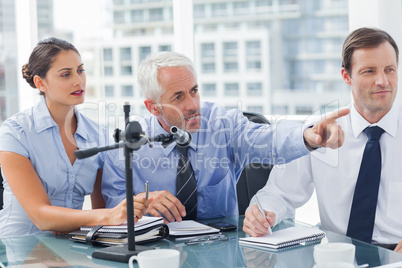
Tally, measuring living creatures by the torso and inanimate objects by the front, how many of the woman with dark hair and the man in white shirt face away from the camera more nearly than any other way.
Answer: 0

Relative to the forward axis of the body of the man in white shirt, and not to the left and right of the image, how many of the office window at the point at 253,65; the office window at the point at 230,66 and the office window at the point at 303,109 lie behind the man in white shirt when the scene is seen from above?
3

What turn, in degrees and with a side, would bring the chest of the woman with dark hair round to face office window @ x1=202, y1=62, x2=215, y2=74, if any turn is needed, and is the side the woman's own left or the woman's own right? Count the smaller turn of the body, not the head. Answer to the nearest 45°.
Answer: approximately 135° to the woman's own left

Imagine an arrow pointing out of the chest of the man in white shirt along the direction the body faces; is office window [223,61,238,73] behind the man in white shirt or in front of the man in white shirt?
behind

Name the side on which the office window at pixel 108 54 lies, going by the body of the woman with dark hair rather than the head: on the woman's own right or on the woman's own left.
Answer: on the woman's own left

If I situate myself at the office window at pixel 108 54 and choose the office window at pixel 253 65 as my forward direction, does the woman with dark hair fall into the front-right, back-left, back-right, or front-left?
back-right

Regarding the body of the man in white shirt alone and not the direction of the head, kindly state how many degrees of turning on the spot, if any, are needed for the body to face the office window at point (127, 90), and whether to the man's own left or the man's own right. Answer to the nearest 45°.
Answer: approximately 135° to the man's own right

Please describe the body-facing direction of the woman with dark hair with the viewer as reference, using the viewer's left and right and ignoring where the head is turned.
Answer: facing the viewer and to the right of the viewer

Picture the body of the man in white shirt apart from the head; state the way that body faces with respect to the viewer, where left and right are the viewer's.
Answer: facing the viewer

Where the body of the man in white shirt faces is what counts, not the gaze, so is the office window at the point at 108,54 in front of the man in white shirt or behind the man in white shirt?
behind

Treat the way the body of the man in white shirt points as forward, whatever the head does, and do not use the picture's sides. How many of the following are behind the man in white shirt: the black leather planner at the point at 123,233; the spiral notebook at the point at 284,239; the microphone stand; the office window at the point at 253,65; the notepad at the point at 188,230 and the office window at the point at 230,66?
2

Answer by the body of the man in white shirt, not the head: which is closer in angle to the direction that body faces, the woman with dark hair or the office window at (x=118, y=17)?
the woman with dark hair

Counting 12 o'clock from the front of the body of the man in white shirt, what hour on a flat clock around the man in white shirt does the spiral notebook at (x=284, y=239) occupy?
The spiral notebook is roughly at 1 o'clock from the man in white shirt.

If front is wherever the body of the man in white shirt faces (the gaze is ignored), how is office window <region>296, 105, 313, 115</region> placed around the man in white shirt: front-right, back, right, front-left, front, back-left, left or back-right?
back

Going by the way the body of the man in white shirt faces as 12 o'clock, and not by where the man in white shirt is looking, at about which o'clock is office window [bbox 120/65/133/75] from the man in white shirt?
The office window is roughly at 5 o'clock from the man in white shirt.

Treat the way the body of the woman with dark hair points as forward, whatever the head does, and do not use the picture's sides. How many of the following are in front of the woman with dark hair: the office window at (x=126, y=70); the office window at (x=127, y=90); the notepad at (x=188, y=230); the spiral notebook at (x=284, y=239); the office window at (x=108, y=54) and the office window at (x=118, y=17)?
2
